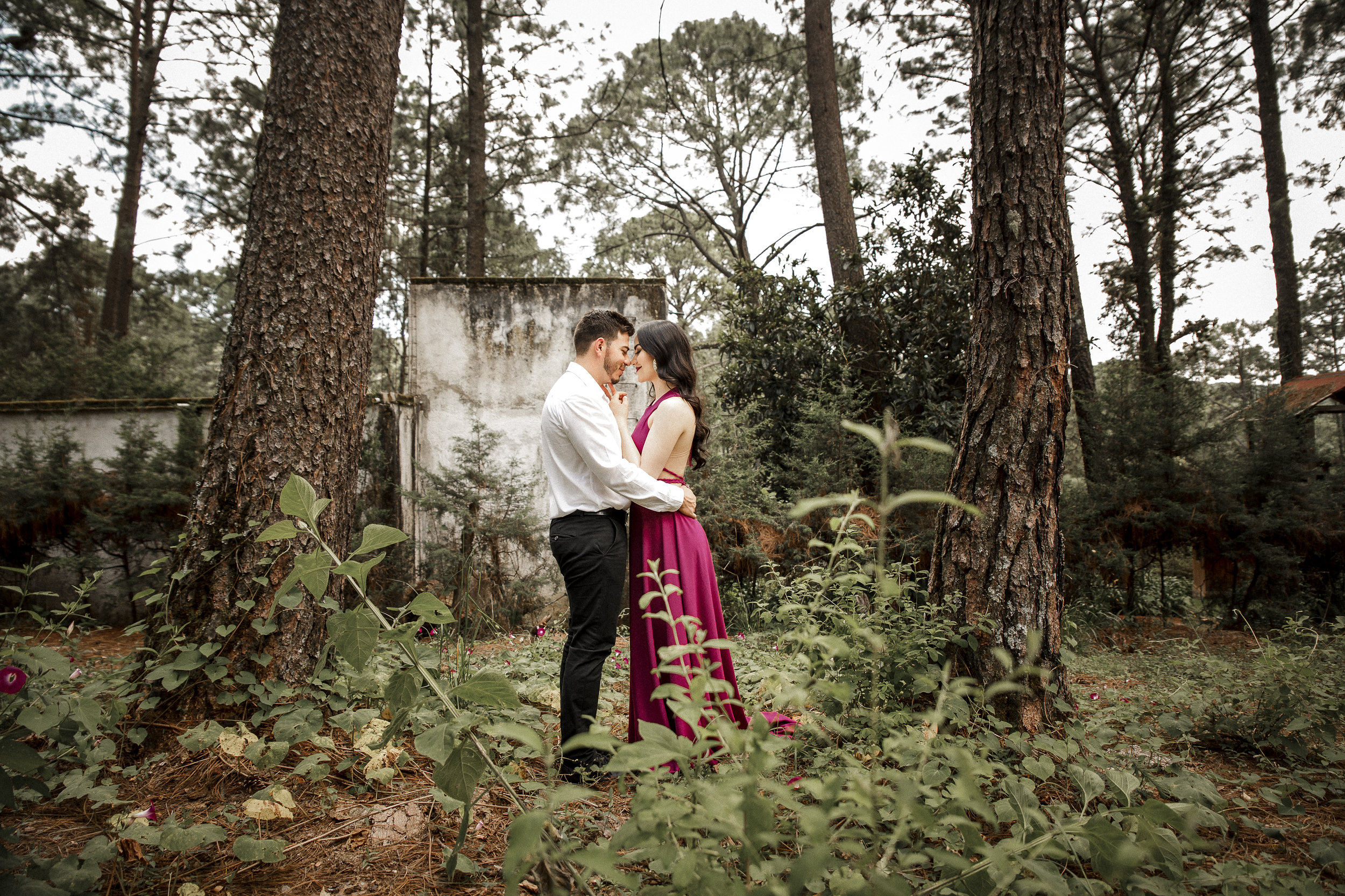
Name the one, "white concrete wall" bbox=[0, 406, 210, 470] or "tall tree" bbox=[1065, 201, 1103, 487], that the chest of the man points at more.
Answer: the tall tree

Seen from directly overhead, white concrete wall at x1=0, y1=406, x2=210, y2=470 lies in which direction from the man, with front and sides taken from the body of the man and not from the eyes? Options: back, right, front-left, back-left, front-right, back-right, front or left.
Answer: back-left

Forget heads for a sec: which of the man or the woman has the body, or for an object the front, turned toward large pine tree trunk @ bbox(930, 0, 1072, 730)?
the man

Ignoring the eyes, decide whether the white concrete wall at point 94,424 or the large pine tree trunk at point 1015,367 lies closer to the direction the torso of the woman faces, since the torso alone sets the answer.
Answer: the white concrete wall

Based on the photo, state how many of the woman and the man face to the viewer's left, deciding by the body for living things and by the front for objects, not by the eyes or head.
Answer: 1

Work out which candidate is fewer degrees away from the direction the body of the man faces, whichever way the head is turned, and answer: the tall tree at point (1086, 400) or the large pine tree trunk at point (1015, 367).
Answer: the large pine tree trunk

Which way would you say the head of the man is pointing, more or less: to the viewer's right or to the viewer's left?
to the viewer's right

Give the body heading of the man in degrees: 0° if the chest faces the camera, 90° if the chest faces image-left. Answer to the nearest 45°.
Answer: approximately 270°

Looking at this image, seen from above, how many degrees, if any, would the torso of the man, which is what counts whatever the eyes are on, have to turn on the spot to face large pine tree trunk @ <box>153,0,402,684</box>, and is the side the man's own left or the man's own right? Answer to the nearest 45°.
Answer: approximately 180°

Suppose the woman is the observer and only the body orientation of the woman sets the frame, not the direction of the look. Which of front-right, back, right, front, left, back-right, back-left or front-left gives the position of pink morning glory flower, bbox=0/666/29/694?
front-left

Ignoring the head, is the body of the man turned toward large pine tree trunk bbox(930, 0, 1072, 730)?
yes

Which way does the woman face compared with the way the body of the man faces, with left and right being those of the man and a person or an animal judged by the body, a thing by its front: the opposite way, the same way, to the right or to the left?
the opposite way

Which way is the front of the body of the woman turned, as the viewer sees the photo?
to the viewer's left
